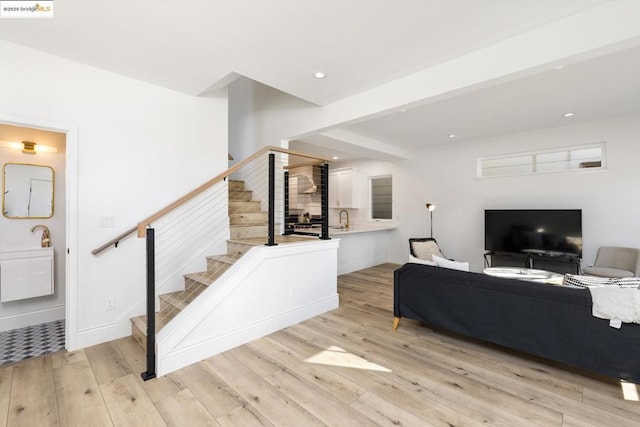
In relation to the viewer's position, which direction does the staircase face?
facing the viewer and to the left of the viewer

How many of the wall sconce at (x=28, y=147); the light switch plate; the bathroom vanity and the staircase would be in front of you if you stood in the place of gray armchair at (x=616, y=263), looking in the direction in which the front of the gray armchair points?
4

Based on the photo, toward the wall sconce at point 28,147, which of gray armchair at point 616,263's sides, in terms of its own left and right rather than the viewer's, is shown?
front

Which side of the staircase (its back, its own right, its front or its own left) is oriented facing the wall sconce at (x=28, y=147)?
right

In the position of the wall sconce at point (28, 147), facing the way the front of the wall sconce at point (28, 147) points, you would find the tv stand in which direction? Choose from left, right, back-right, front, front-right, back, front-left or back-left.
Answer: front-left

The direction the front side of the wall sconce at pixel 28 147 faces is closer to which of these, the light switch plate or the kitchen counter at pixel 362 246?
the light switch plate

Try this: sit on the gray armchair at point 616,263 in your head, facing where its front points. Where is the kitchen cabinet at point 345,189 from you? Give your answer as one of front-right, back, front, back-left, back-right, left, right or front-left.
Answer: front-right

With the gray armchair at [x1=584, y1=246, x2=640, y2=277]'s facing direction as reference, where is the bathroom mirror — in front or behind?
in front

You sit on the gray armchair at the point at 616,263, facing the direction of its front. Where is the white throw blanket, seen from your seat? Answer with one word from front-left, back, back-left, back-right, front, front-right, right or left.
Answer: front-left

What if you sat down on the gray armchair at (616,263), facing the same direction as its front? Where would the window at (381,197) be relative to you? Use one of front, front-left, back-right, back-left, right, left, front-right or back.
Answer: front-right

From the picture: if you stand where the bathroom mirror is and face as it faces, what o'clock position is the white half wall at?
The white half wall is roughly at 11 o'clock from the bathroom mirror.

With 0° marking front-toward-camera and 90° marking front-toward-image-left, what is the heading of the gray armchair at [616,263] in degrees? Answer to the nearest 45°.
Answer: approximately 45°

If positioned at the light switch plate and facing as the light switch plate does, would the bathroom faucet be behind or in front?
behind

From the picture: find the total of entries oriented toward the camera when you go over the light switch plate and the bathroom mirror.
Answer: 2

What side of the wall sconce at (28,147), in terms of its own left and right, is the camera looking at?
front

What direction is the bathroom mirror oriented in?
toward the camera
